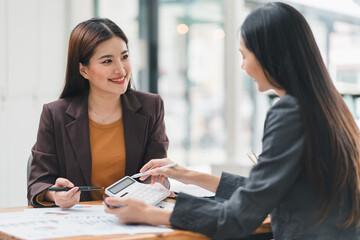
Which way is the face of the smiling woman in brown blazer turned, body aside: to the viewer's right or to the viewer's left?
to the viewer's right

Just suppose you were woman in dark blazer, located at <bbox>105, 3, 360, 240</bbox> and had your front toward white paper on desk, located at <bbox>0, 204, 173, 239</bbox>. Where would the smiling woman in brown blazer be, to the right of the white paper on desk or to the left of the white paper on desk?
right

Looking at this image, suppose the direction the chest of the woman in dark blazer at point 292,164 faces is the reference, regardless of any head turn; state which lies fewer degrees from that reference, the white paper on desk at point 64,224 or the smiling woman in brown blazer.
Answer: the smiling woman in brown blazer

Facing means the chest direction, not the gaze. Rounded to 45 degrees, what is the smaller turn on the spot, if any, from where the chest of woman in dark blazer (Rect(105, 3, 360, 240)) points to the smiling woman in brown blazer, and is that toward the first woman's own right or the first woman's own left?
0° — they already face them

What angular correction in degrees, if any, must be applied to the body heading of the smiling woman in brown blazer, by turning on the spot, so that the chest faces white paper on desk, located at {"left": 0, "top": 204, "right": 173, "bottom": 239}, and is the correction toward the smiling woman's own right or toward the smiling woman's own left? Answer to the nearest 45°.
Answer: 0° — they already face it

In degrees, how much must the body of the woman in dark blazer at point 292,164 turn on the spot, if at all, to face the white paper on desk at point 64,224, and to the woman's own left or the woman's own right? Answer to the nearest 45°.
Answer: approximately 45° to the woman's own left

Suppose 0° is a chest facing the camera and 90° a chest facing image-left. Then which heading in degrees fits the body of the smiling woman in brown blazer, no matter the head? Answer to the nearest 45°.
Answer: approximately 0°

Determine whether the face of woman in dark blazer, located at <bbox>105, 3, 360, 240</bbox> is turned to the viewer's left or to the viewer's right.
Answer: to the viewer's left

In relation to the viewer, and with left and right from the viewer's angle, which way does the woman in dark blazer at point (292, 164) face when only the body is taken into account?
facing away from the viewer and to the left of the viewer

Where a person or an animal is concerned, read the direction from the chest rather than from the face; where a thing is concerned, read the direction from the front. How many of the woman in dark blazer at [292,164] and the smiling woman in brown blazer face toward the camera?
1
